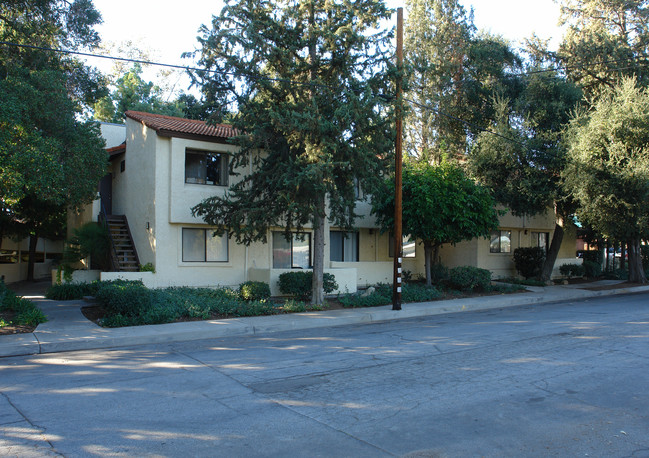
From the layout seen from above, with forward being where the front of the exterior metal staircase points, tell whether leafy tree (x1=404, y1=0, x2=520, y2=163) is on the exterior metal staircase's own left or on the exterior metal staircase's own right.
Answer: on the exterior metal staircase's own left

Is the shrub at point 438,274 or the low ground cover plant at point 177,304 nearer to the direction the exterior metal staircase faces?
the low ground cover plant

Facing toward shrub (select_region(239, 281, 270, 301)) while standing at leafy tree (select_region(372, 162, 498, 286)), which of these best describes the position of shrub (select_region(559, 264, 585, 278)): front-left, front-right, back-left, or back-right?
back-right

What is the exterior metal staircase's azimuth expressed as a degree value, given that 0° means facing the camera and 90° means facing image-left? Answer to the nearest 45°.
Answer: approximately 0°

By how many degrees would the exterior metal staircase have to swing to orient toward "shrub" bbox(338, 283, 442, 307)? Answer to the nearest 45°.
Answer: approximately 45° to its left

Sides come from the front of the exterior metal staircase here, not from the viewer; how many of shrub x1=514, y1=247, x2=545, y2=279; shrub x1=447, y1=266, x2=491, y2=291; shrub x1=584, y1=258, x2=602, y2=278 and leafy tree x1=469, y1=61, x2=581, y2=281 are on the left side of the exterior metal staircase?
4

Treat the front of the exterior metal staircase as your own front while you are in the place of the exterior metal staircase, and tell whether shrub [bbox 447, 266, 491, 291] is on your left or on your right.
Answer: on your left

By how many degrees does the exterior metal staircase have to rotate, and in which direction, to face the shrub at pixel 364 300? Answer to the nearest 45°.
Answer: approximately 45° to its left

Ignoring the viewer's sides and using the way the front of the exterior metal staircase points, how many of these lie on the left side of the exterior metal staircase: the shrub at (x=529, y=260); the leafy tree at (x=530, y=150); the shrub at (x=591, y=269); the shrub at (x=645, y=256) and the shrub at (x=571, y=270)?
5

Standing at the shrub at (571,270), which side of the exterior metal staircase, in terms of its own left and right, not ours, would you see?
left

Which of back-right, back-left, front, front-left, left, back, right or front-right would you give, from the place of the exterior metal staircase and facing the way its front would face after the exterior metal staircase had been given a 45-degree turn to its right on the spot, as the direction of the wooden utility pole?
left

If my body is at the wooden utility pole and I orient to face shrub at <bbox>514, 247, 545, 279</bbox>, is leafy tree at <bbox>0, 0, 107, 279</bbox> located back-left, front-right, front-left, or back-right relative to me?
back-left

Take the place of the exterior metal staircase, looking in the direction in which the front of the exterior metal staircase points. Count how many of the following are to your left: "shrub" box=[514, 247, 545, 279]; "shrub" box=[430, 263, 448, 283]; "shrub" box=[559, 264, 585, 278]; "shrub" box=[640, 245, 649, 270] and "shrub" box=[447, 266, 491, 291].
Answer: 5

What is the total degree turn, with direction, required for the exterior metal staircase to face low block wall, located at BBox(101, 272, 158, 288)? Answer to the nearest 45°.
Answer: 0° — it already faces it
